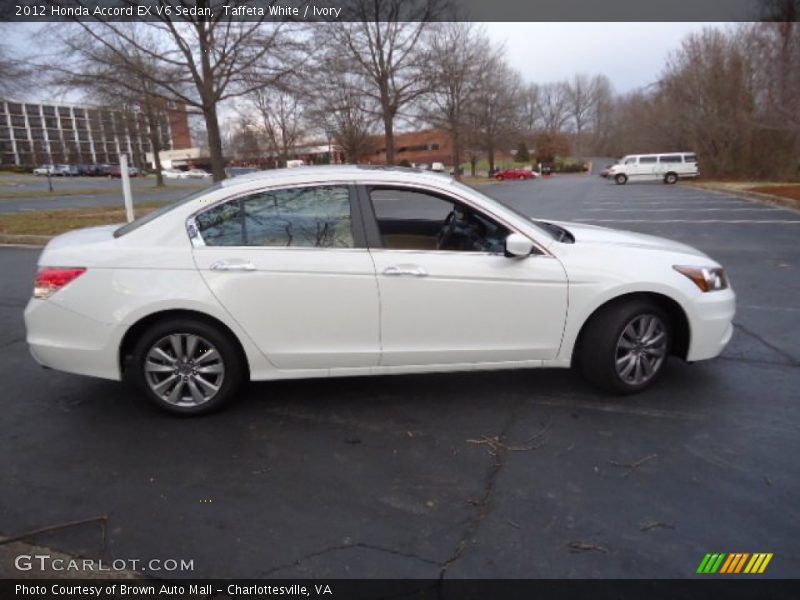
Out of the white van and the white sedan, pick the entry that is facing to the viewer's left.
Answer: the white van

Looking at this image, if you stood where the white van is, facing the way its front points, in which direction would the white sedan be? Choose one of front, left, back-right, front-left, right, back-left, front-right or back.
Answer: left

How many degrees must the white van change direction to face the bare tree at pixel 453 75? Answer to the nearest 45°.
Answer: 0° — it already faces it

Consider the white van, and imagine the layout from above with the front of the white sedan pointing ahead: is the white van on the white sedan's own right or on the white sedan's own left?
on the white sedan's own left

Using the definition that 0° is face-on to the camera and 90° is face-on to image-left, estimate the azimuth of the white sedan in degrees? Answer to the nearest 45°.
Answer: approximately 270°

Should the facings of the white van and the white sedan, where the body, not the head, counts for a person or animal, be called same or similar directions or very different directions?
very different directions

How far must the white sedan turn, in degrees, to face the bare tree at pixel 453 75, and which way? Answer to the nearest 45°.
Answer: approximately 90° to its left

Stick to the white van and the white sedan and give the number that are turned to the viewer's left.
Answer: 1

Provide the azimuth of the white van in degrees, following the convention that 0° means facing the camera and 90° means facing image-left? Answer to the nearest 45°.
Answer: approximately 90°

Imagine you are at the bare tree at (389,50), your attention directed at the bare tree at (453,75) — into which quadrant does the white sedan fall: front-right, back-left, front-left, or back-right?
back-right

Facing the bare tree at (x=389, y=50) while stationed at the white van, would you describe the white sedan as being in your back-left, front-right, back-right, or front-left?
front-left

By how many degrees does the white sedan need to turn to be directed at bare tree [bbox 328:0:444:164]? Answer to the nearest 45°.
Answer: approximately 90° to its left

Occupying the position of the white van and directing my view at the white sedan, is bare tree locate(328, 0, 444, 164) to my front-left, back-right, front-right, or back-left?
front-right
